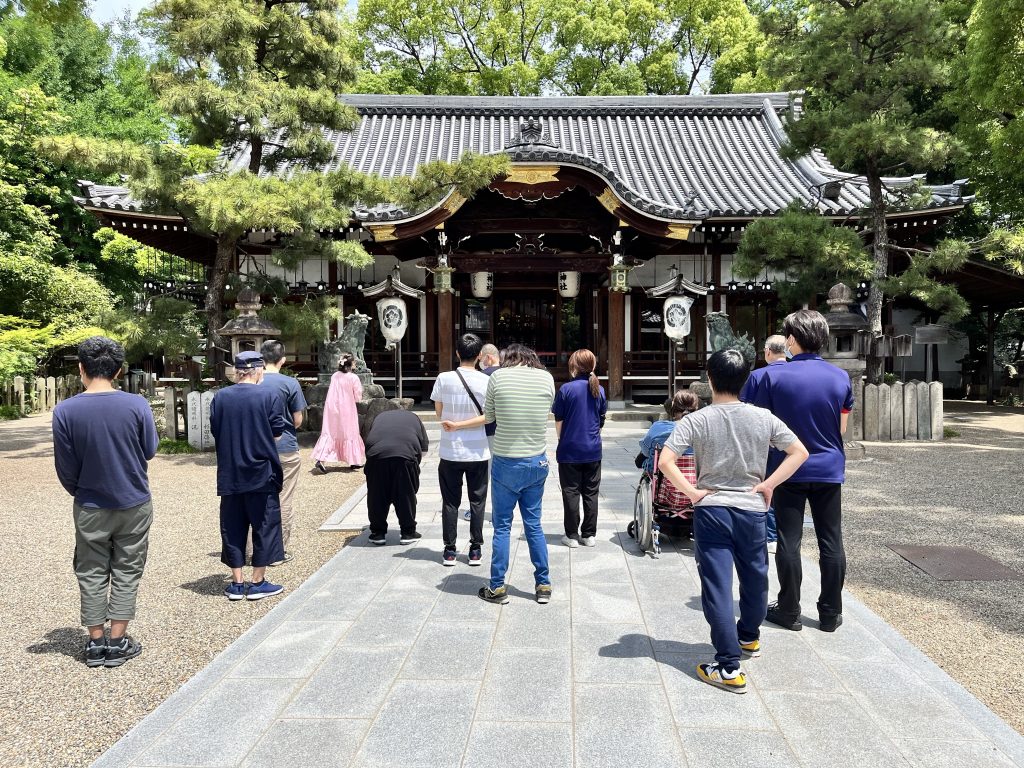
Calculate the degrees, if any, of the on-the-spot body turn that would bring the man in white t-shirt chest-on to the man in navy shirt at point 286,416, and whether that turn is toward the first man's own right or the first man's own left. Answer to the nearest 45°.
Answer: approximately 90° to the first man's own left

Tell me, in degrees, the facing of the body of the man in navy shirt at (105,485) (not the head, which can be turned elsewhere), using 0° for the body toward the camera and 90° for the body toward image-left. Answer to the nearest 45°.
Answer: approximately 180°

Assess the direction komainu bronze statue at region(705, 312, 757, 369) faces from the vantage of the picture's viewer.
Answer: facing to the left of the viewer

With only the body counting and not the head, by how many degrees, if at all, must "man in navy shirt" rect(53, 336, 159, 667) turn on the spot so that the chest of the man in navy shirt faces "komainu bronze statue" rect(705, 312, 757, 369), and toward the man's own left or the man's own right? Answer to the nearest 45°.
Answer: approximately 45° to the man's own right

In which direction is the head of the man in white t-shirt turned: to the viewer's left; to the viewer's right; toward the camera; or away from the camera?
away from the camera

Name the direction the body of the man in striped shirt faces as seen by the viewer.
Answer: away from the camera

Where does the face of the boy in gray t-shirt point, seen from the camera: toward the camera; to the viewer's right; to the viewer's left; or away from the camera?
away from the camera

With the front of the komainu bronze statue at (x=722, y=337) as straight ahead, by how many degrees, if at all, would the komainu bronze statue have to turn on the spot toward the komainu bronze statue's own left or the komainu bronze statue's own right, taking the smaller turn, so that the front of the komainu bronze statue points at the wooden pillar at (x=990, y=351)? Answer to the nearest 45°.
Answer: approximately 135° to the komainu bronze statue's own right

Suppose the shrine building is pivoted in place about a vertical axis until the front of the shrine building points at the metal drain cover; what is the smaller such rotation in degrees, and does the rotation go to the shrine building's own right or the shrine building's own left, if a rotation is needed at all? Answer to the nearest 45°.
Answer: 0° — it already faces it

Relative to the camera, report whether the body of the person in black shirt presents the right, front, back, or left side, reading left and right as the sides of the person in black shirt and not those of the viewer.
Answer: back

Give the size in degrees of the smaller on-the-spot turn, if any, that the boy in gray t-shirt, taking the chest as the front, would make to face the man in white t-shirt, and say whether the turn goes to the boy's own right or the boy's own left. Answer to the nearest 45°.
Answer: approximately 45° to the boy's own left

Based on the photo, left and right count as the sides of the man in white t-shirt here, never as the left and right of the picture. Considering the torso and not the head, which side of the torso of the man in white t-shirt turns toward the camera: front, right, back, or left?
back

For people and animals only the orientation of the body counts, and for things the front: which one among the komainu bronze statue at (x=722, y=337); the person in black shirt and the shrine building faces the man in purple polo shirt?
the shrine building
